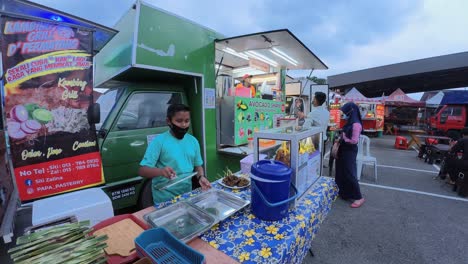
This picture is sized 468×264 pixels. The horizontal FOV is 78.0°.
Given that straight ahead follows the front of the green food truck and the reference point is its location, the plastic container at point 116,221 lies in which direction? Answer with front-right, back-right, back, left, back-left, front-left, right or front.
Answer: front-left

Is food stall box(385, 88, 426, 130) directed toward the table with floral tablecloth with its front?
yes

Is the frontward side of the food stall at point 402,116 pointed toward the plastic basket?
yes

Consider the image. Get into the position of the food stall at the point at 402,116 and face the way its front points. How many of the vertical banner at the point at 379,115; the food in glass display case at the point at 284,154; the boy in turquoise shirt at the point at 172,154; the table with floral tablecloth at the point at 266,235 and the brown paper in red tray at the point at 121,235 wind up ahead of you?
5

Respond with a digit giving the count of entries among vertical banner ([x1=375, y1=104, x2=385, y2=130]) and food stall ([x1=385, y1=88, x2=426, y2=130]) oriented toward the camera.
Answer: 2

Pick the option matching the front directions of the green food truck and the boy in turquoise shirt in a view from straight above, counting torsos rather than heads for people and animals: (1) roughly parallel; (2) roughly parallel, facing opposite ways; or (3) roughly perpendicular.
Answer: roughly perpendicular

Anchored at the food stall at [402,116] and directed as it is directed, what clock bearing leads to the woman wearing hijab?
The woman wearing hijab is roughly at 12 o'clock from the food stall.

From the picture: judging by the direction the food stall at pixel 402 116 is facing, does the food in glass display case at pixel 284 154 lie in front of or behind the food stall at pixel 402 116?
in front

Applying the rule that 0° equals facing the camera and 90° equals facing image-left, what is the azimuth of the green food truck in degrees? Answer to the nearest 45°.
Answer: approximately 45°

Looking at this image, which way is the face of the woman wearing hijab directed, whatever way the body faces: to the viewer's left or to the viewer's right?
to the viewer's left

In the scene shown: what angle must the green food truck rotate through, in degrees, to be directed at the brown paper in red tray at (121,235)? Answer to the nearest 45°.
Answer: approximately 45° to its left
